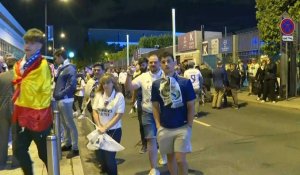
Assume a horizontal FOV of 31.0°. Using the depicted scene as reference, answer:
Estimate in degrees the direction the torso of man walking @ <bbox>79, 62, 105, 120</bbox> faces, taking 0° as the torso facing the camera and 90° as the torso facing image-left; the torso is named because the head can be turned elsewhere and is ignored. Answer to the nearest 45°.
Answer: approximately 315°

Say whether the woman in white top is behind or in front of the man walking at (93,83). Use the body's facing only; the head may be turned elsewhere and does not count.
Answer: in front

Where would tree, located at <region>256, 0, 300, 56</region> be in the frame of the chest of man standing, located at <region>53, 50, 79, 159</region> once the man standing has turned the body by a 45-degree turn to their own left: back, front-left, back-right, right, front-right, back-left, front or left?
back

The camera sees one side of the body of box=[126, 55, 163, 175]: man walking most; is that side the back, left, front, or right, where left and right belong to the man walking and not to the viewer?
front

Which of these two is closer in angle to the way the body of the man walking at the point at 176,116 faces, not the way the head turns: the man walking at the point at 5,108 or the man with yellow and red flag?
the man with yellow and red flag

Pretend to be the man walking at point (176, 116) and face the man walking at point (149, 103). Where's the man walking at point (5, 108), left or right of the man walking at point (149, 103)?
left

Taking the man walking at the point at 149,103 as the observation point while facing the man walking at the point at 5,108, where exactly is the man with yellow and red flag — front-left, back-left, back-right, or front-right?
front-left
